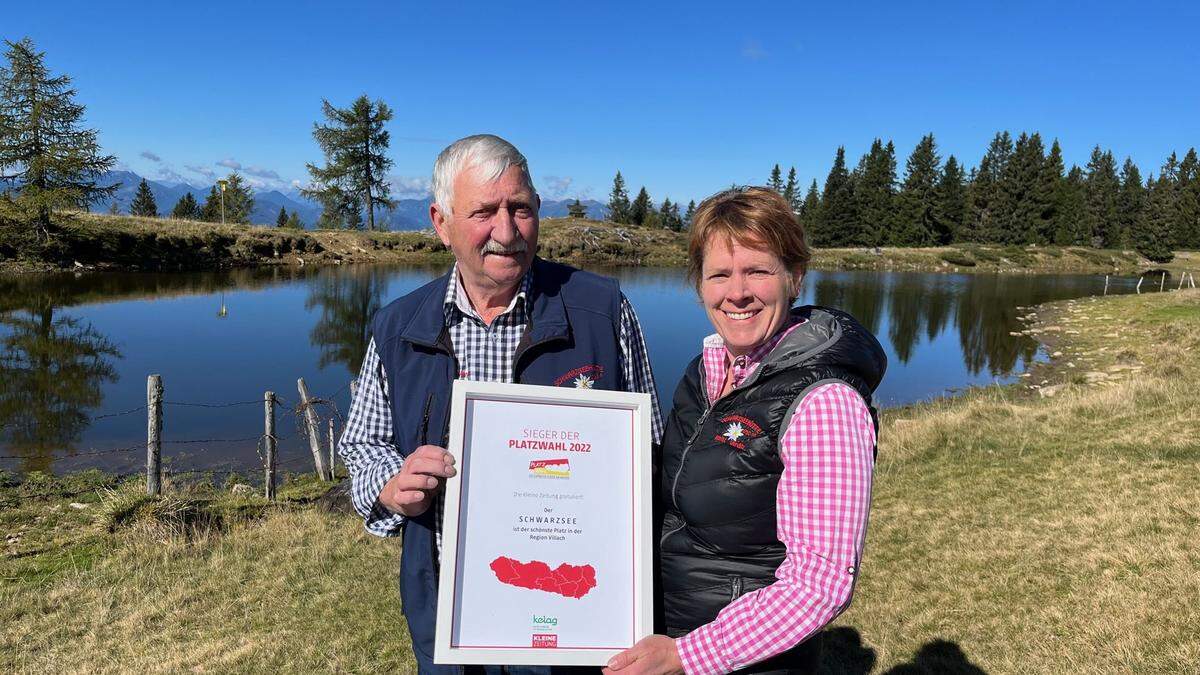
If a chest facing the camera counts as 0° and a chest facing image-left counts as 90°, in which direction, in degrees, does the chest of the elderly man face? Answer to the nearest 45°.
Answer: approximately 0°

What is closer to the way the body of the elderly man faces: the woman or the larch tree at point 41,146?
the woman

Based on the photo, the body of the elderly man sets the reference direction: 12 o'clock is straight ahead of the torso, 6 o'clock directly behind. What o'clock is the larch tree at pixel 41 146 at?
The larch tree is roughly at 5 o'clock from the elderly man.

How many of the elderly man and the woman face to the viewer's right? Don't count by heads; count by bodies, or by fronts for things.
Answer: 0

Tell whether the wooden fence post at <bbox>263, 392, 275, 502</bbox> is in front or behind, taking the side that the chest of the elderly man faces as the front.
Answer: behind

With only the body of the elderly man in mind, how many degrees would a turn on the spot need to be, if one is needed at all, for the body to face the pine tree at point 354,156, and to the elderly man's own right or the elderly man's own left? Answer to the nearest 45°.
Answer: approximately 180°

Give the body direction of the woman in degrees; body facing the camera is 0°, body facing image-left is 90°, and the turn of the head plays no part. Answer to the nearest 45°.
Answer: approximately 45°

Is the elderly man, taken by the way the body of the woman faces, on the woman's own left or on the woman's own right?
on the woman's own right

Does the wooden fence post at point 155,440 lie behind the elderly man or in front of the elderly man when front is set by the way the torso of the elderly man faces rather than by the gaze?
behind

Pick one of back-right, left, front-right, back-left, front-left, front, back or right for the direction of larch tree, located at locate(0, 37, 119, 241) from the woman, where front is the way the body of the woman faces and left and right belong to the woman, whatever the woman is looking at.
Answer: right

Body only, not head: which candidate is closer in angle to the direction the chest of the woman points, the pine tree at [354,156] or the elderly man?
the elderly man

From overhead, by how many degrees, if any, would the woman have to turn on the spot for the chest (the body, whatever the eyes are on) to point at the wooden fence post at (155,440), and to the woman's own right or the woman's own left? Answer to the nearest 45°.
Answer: approximately 90° to the woman's own right
